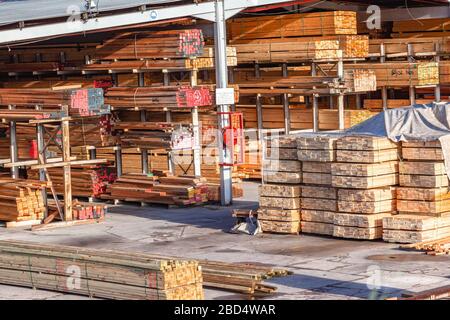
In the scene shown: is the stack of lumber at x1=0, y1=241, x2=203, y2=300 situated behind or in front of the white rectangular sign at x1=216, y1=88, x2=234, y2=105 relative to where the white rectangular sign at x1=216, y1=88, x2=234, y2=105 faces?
in front

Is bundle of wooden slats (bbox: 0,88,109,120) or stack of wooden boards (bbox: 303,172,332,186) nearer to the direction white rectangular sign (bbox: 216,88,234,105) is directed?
the stack of wooden boards

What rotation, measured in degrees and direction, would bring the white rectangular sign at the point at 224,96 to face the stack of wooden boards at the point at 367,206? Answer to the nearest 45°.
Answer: approximately 45° to its left

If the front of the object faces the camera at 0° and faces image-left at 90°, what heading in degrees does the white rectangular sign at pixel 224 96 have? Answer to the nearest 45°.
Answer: approximately 0°

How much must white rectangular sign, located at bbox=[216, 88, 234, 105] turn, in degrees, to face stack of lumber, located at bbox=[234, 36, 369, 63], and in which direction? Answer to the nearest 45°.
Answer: approximately 135° to its left

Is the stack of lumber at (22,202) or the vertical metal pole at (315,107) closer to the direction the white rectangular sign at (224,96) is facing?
the stack of lumber

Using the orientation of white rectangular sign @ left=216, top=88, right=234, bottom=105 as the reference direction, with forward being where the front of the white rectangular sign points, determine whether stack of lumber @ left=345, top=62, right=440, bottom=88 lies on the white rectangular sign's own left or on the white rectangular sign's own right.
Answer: on the white rectangular sign's own left

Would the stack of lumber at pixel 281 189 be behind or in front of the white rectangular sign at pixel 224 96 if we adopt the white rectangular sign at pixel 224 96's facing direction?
in front

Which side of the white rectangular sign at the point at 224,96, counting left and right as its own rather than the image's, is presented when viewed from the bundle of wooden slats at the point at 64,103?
right

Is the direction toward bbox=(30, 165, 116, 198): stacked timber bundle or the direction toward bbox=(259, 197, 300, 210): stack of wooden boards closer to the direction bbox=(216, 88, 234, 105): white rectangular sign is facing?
the stack of wooden boards

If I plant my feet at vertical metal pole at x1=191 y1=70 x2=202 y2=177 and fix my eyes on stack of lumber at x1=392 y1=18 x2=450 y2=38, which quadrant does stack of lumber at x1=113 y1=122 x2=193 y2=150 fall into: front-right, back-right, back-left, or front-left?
back-left
